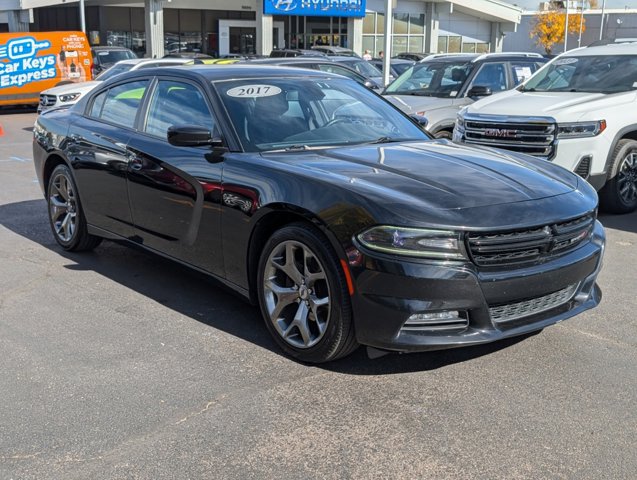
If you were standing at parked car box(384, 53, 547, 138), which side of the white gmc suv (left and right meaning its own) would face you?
right

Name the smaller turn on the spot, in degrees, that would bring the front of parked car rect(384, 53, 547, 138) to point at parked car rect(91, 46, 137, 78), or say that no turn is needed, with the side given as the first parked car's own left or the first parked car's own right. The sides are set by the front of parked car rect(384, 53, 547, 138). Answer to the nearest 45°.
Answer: approximately 90° to the first parked car's own right

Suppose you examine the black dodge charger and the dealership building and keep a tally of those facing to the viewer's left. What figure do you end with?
0

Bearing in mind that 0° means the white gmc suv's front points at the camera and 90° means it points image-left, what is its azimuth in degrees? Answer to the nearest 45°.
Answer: approximately 45°

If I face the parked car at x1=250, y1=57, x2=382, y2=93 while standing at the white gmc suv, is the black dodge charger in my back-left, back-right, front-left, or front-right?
back-left

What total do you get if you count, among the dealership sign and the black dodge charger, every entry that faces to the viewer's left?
0

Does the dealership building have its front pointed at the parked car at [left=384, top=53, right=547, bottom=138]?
yes

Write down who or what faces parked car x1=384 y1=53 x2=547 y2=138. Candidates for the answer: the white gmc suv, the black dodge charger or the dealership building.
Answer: the dealership building

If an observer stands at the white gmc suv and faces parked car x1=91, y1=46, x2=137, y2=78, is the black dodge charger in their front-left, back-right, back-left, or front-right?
back-left

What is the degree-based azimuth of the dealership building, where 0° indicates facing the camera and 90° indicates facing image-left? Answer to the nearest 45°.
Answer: approximately 0°

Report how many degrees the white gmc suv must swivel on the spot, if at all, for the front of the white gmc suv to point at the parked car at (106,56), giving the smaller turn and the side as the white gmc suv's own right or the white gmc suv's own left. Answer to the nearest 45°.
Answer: approximately 90° to the white gmc suv's own right

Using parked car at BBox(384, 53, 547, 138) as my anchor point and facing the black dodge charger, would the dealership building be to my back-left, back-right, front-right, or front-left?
back-right

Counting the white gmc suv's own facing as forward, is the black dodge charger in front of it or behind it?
in front

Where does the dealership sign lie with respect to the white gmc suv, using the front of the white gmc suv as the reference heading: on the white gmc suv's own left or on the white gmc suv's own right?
on the white gmc suv's own right

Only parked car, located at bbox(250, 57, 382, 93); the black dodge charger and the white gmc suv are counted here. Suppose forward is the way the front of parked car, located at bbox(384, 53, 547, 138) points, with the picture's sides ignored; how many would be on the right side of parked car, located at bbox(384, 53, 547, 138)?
1

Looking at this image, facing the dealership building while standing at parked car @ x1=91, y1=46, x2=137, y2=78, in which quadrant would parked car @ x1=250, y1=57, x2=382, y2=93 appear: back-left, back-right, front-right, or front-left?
back-right

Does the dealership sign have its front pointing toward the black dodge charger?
yes
